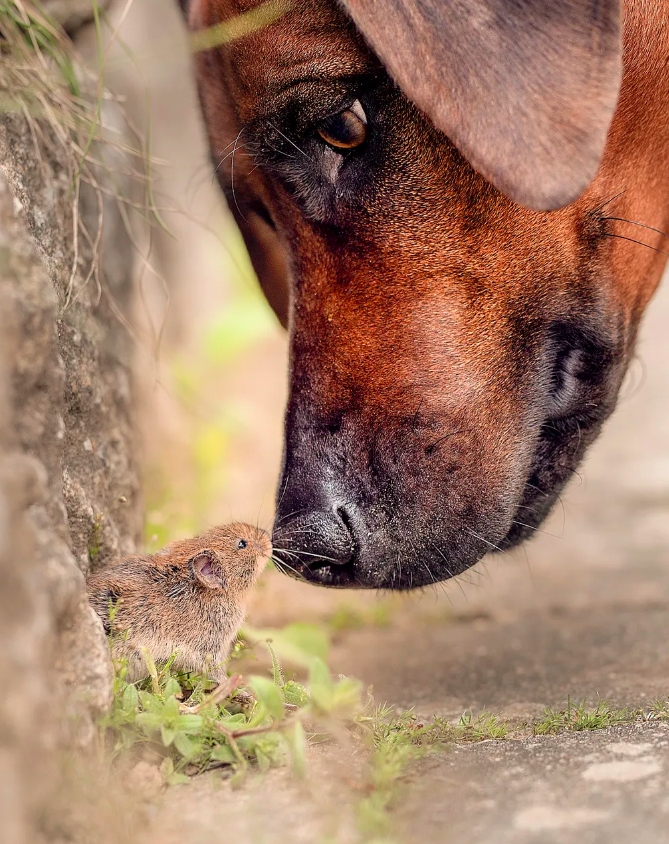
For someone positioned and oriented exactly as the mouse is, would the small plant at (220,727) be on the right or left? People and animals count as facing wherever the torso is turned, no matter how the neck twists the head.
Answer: on its right

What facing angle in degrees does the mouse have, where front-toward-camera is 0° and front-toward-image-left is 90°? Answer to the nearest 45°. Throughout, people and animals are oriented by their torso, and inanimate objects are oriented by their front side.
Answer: approximately 270°

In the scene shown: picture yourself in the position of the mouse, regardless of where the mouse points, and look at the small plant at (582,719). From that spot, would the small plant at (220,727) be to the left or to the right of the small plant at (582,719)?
right

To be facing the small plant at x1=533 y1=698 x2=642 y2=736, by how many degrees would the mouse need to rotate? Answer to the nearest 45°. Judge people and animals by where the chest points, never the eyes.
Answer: approximately 45° to its right
